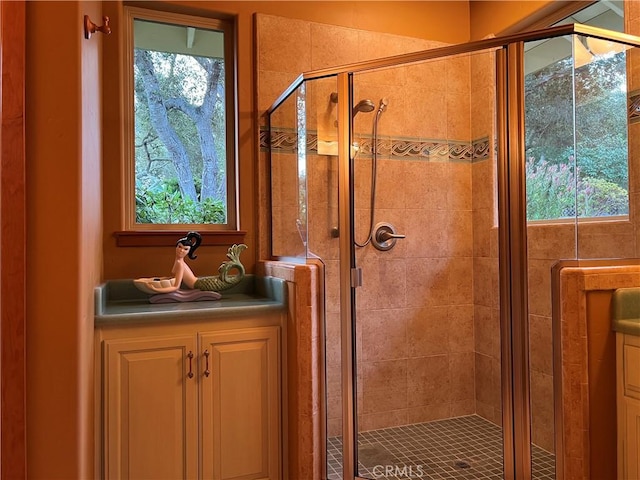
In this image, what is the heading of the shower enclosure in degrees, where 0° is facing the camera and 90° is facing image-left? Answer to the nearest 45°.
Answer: approximately 45°

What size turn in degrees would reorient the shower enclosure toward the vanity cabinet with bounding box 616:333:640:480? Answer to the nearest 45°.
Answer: approximately 90° to its left

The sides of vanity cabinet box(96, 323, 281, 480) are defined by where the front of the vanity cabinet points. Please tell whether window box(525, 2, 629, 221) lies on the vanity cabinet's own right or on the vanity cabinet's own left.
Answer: on the vanity cabinet's own left

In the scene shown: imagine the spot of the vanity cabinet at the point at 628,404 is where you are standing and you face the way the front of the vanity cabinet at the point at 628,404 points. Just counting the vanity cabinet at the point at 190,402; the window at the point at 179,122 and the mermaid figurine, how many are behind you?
0

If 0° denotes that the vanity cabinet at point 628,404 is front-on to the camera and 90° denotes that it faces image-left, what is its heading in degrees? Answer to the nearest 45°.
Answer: approximately 45°

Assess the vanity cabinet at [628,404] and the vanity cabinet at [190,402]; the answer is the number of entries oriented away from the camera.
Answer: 0

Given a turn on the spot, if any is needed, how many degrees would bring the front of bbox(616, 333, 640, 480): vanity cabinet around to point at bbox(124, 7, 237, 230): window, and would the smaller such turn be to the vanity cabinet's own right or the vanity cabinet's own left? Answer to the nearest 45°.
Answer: approximately 45° to the vanity cabinet's own right

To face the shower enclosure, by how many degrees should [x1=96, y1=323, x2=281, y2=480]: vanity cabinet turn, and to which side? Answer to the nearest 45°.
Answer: approximately 90° to its left

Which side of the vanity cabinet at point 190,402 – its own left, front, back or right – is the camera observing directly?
front

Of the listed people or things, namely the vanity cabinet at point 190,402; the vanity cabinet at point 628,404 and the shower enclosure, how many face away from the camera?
0
